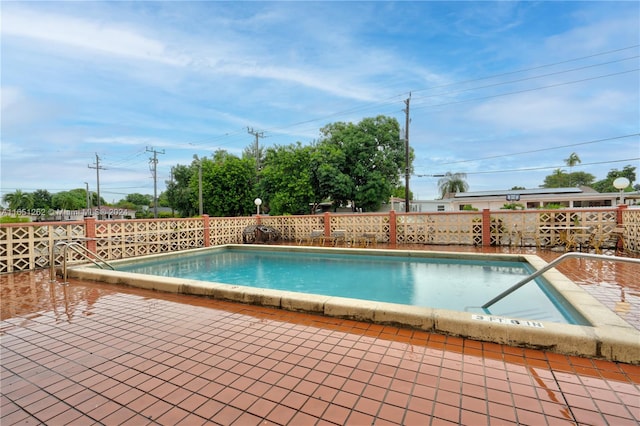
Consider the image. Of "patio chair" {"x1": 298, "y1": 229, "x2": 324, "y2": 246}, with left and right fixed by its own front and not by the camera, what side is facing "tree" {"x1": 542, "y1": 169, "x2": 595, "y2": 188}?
back

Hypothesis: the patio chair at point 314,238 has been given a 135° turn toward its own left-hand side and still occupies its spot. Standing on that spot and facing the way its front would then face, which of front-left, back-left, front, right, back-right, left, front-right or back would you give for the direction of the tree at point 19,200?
back-left

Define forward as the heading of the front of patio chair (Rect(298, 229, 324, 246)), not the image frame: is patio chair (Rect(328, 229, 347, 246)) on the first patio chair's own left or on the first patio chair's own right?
on the first patio chair's own left

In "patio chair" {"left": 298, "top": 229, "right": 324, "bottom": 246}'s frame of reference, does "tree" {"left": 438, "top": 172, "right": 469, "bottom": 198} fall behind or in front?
behind

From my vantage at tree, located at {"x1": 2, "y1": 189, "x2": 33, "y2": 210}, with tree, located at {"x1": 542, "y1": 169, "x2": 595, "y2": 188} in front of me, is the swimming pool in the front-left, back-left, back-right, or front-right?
front-right

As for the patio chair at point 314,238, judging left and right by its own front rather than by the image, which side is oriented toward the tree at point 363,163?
back

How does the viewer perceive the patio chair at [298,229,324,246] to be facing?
facing the viewer and to the left of the viewer

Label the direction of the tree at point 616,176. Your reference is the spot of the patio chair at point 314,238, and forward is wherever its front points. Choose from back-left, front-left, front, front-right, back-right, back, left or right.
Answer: back

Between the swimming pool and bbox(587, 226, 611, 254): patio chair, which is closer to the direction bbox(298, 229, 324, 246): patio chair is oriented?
the swimming pool

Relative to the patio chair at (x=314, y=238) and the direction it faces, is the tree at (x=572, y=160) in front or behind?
behind

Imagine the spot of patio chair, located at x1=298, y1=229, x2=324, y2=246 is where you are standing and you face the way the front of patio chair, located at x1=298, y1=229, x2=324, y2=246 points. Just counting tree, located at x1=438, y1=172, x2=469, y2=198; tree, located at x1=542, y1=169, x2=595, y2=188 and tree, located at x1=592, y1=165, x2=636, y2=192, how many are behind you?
3

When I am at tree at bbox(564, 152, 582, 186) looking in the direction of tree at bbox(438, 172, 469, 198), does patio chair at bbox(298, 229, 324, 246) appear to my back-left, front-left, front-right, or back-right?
front-left
